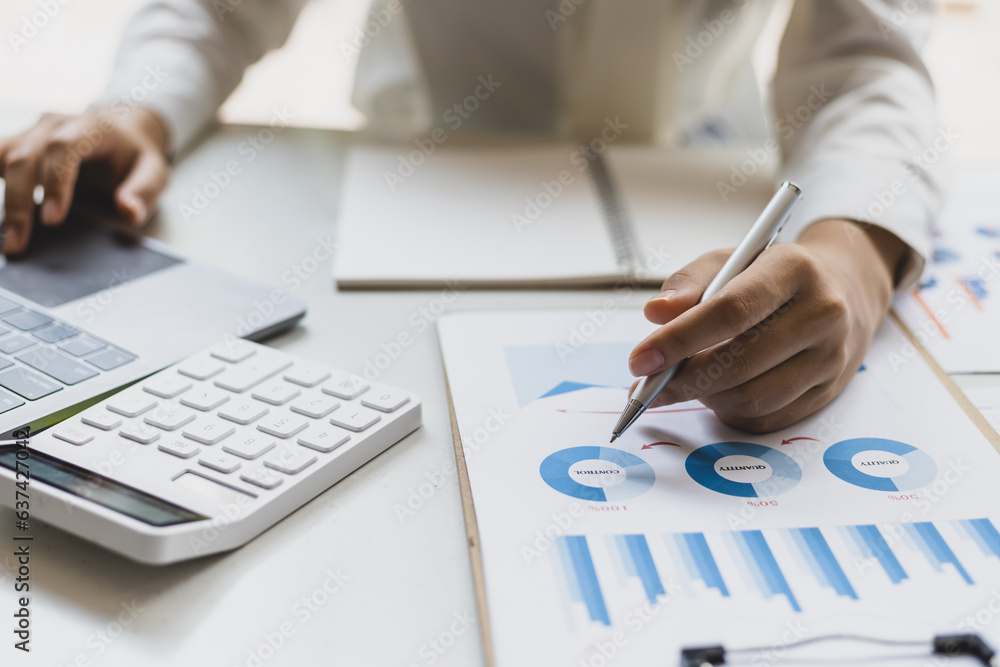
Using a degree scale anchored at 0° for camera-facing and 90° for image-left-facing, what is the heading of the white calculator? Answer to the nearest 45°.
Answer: approximately 225°

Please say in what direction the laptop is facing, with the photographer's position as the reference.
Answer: facing away from the viewer and to the right of the viewer
